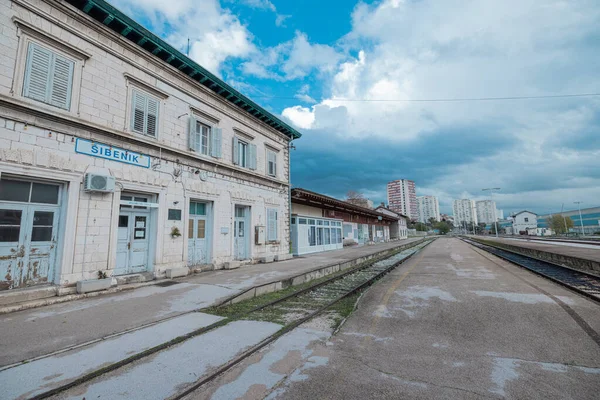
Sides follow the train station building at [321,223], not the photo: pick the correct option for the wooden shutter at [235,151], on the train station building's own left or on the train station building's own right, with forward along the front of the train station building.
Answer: on the train station building's own right

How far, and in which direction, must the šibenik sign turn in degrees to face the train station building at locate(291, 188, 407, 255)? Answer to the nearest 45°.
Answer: approximately 90° to its left

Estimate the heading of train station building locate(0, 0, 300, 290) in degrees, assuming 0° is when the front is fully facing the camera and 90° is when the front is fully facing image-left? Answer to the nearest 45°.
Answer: approximately 315°

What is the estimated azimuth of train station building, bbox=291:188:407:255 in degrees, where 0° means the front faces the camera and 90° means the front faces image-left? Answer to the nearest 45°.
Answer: approximately 315°

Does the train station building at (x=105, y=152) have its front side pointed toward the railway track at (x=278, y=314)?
yes

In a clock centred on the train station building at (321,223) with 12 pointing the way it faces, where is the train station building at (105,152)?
the train station building at (105,152) is roughly at 2 o'clock from the train station building at (321,223).

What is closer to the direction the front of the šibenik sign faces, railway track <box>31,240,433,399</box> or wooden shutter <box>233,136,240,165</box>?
the railway track

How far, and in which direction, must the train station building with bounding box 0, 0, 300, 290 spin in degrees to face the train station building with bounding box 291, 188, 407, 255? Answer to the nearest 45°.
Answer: approximately 90° to its left
